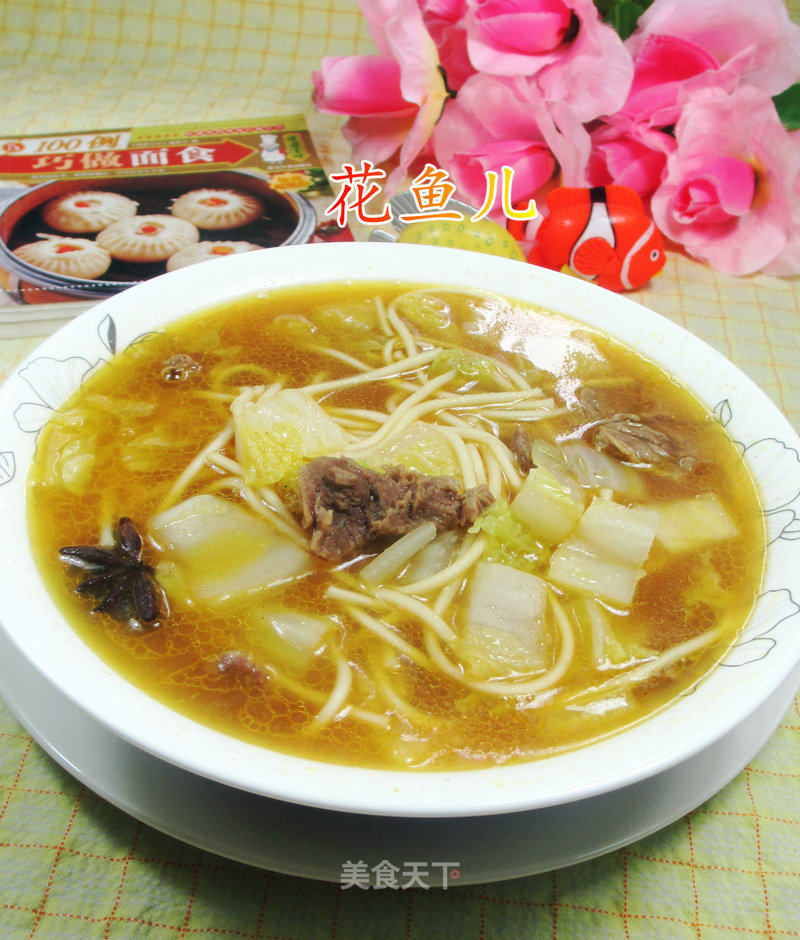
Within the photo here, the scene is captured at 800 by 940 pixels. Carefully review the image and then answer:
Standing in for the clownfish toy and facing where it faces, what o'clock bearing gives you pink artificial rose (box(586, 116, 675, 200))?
The pink artificial rose is roughly at 9 o'clock from the clownfish toy.

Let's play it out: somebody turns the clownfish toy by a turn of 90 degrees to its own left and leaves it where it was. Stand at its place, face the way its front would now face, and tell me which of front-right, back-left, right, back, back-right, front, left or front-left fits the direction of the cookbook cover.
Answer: left

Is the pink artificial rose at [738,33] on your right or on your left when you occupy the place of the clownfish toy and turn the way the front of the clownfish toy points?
on your left

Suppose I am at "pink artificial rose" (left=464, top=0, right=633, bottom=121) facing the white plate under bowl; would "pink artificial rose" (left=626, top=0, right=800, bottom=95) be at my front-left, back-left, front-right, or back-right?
back-left

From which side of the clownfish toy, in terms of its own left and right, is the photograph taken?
right

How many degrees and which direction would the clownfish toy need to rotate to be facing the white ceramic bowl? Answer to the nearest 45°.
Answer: approximately 90° to its right

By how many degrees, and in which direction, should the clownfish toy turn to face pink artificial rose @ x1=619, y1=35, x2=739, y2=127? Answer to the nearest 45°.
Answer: approximately 90° to its left

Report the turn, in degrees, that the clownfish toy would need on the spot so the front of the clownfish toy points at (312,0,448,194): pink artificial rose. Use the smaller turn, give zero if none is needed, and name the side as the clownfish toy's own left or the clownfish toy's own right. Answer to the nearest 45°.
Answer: approximately 135° to the clownfish toy's own left
